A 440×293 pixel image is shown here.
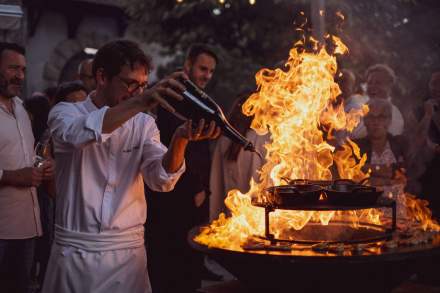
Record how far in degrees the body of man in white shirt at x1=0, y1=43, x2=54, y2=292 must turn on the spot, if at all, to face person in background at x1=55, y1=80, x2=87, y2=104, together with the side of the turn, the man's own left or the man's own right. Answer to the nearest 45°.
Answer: approximately 135° to the man's own left

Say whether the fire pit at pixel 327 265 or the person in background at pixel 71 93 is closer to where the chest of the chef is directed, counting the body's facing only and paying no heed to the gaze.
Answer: the fire pit

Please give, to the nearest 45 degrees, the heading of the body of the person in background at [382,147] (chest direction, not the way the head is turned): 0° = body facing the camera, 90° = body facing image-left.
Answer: approximately 0°

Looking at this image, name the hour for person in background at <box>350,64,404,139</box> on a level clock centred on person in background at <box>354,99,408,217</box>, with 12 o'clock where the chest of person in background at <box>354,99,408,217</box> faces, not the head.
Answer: person in background at <box>350,64,404,139</box> is roughly at 6 o'clock from person in background at <box>354,99,408,217</box>.
